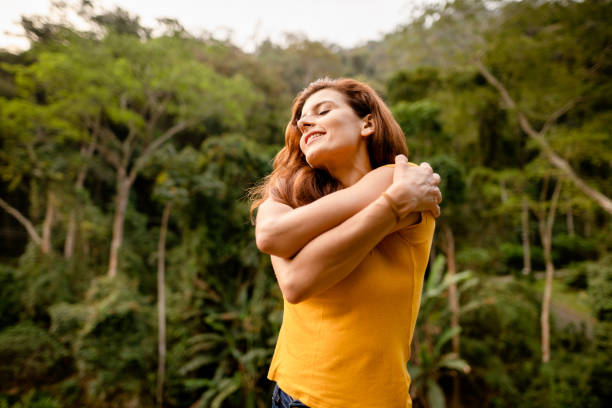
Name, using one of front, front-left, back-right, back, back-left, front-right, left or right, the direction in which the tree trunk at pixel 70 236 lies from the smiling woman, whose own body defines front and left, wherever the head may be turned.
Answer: right

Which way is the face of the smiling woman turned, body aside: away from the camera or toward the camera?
toward the camera

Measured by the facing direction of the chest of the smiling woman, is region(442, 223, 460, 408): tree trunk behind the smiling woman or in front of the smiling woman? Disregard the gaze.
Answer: behind

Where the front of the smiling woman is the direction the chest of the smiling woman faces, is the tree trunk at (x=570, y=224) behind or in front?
behind

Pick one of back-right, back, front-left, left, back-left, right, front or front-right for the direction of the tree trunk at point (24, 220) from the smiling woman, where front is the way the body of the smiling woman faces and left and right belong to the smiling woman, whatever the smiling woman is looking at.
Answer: right

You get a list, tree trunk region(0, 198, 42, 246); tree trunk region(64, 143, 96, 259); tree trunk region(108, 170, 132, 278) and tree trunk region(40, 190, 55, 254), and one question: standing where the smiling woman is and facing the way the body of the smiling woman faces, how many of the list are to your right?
4

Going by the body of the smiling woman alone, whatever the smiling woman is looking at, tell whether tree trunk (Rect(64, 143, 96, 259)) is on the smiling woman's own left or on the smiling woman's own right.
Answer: on the smiling woman's own right

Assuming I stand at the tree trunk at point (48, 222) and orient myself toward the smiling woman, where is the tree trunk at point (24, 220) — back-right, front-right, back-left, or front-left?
back-right
